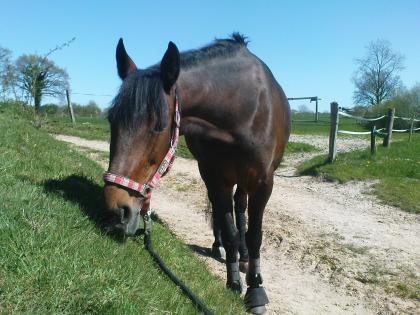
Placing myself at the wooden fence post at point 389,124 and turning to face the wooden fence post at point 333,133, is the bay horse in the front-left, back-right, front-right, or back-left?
front-left

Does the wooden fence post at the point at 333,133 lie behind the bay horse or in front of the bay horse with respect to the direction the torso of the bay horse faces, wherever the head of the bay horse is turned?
behind

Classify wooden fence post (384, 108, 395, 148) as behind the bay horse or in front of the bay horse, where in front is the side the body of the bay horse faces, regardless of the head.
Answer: behind

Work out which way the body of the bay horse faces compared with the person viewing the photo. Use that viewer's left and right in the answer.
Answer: facing the viewer
